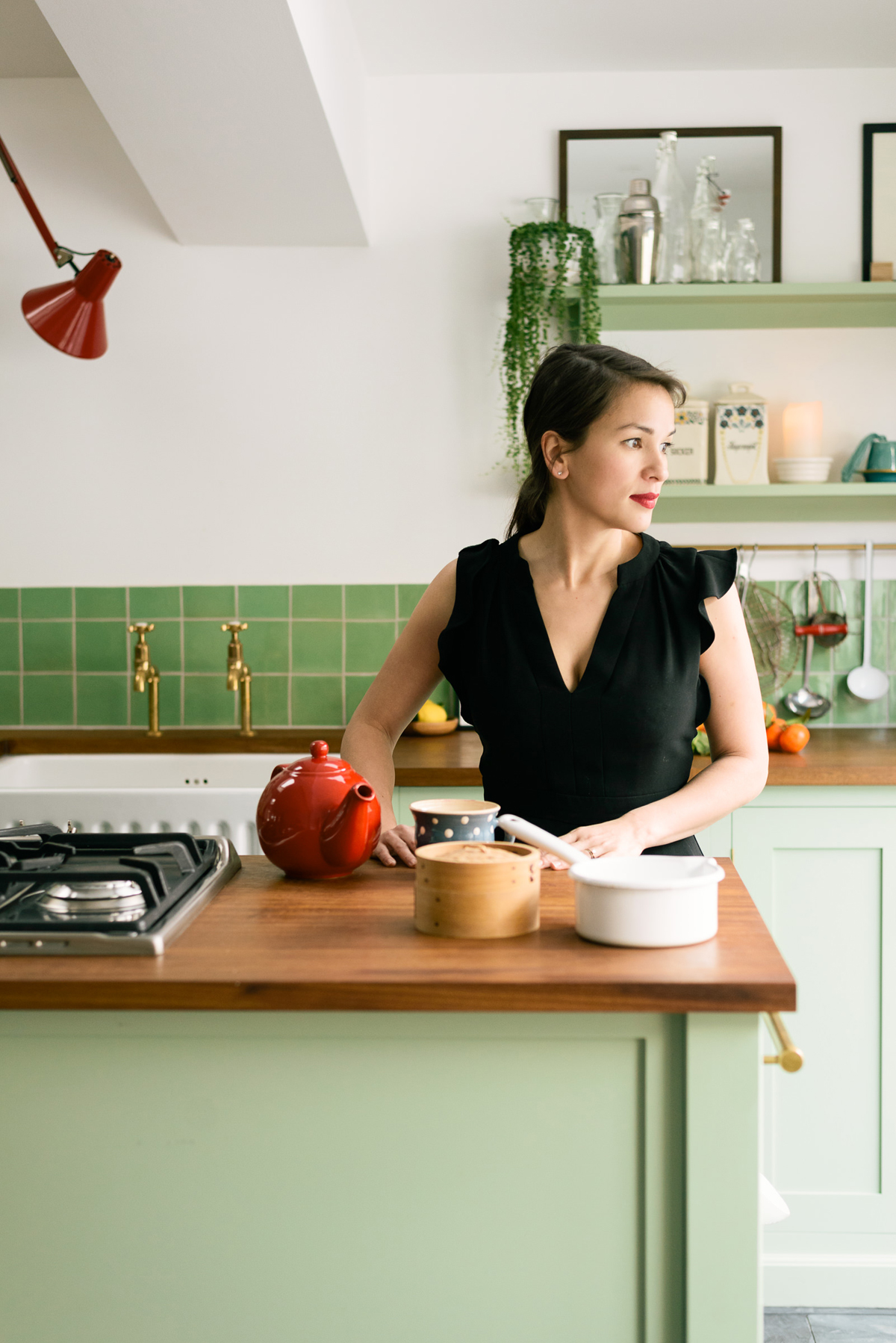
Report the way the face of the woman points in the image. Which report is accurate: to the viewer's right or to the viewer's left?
to the viewer's right

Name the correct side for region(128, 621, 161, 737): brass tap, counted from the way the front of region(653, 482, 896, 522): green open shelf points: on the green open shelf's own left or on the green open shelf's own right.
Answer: on the green open shelf's own right

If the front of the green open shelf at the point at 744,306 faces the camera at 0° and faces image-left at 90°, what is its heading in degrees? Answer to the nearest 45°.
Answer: approximately 0°
